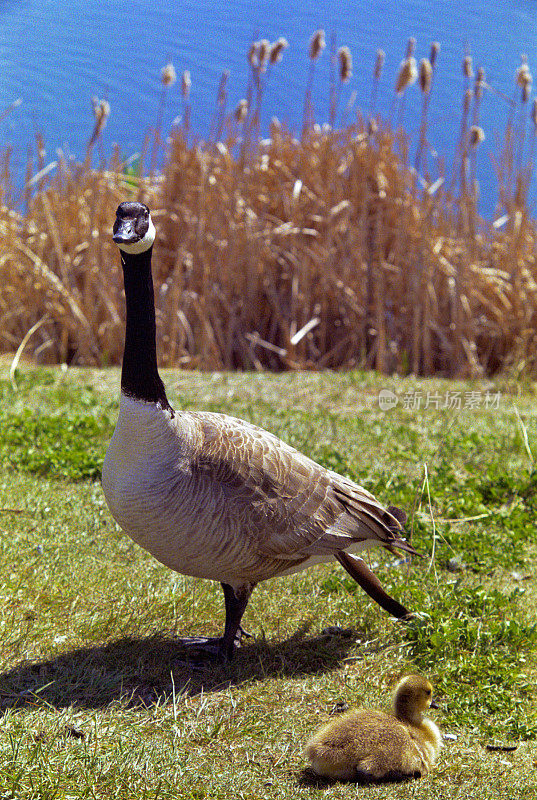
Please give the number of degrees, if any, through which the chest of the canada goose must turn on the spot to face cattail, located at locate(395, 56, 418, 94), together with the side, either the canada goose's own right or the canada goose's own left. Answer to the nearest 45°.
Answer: approximately 135° to the canada goose's own right

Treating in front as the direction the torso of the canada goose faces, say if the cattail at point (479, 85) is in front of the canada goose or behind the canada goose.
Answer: behind

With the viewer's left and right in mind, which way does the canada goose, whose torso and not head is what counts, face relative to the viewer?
facing the viewer and to the left of the viewer

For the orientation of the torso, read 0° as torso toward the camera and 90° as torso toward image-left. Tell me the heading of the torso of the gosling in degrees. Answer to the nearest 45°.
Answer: approximately 270°

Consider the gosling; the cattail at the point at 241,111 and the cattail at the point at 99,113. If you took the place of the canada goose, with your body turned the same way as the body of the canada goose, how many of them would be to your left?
1

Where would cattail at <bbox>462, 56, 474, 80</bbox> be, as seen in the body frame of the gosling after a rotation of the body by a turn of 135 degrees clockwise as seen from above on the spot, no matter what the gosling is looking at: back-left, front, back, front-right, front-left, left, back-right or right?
back-right

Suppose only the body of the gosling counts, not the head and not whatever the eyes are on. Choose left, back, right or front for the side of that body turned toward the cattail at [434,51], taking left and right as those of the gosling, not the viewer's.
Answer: left

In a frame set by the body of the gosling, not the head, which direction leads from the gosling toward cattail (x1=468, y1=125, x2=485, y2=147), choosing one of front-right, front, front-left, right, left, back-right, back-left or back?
left

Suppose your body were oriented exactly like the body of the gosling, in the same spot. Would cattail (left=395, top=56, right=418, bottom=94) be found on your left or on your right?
on your left

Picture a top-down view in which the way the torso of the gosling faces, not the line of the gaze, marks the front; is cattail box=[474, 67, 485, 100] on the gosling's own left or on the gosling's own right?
on the gosling's own left

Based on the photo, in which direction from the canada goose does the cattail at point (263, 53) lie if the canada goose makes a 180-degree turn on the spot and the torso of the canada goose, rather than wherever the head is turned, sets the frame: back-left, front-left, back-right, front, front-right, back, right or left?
front-left

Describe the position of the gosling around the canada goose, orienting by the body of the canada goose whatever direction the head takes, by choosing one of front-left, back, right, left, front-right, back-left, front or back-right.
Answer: left

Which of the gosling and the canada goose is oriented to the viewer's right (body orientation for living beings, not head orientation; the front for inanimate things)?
the gosling

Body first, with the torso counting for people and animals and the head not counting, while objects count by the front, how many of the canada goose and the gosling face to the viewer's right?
1
